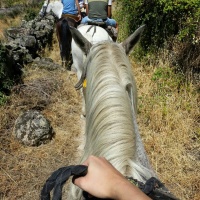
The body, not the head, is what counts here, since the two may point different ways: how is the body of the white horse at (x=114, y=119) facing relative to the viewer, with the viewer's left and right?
facing away from the viewer

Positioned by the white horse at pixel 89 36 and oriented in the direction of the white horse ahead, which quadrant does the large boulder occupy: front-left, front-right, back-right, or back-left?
back-left

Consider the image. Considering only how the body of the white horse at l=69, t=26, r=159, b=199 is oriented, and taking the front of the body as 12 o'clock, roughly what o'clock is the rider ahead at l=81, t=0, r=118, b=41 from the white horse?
The rider ahead is roughly at 12 o'clock from the white horse.

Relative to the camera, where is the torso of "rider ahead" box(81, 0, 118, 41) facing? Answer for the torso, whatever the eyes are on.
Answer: away from the camera

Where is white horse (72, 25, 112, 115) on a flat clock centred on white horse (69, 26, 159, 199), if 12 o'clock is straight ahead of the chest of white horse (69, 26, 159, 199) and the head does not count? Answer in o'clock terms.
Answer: white horse (72, 25, 112, 115) is roughly at 12 o'clock from white horse (69, 26, 159, 199).

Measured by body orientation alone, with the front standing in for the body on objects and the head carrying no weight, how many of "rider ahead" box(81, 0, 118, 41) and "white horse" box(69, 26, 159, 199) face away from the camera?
2

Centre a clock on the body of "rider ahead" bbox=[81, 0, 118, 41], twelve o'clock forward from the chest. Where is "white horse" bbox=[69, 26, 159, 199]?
The white horse is roughly at 6 o'clock from the rider ahead.

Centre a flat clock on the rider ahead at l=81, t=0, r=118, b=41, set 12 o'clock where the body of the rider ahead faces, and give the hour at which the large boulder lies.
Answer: The large boulder is roughly at 7 o'clock from the rider ahead.

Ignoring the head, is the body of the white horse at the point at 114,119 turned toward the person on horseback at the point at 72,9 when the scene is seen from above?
yes
